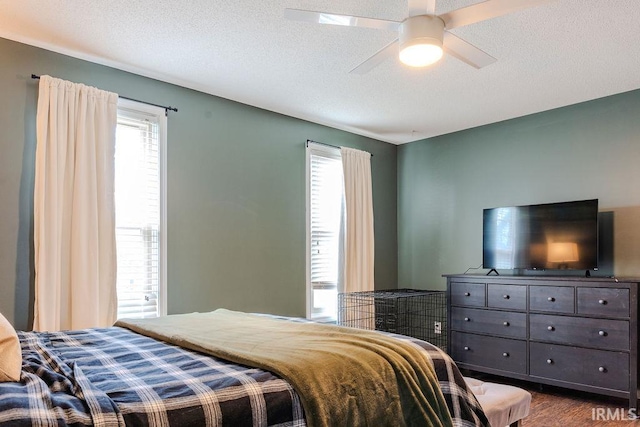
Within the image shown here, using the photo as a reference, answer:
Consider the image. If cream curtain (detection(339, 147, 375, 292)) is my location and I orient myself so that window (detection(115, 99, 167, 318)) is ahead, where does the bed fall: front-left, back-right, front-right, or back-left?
front-left

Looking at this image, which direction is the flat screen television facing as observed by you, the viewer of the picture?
facing the viewer and to the left of the viewer

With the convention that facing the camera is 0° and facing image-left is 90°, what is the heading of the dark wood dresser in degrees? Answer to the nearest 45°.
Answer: approximately 45°

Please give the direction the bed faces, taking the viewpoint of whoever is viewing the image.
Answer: facing away from the viewer and to the right of the viewer

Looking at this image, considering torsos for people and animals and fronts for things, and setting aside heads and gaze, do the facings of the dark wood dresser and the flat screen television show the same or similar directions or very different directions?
same or similar directions

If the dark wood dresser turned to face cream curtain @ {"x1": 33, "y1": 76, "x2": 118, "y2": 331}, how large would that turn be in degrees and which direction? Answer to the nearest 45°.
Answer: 0° — it already faces it

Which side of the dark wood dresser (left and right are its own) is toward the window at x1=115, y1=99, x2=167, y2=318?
front

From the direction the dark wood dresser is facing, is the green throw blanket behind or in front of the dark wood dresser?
in front

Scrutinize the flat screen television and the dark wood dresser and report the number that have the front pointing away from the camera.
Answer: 0
